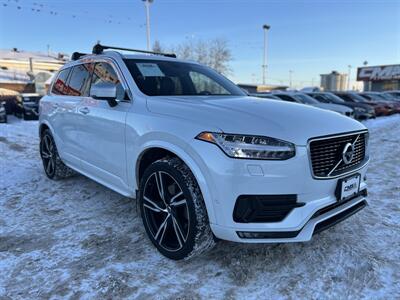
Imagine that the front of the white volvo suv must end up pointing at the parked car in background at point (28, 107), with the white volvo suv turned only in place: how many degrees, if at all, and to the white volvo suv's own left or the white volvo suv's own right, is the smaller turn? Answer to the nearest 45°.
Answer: approximately 180°

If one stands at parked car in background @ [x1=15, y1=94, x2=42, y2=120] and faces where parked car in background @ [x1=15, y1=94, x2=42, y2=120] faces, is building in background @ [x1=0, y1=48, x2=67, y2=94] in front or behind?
behind

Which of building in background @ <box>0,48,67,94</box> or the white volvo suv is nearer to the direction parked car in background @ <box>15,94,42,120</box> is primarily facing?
the white volvo suv

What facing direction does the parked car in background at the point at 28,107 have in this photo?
toward the camera

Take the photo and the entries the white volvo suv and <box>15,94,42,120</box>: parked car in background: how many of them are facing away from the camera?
0

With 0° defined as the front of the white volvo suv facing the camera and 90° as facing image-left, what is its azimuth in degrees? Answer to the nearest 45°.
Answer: approximately 315°

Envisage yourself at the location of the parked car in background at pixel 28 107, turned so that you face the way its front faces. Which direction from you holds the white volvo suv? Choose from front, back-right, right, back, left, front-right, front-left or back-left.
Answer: front

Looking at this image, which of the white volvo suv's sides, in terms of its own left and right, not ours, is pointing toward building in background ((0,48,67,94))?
back
